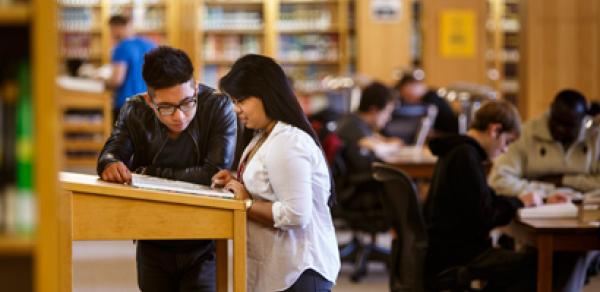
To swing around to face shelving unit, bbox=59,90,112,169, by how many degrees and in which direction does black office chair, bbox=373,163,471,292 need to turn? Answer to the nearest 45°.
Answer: approximately 135° to its left

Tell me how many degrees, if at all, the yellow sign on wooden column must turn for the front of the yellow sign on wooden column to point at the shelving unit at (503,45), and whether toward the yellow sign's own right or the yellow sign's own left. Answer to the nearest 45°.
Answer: approximately 135° to the yellow sign's own left

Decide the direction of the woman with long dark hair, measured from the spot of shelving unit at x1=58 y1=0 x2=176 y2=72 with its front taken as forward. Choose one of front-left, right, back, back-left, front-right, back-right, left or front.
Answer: front

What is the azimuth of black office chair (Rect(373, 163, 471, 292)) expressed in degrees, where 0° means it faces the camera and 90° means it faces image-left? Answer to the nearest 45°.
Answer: approximately 270°

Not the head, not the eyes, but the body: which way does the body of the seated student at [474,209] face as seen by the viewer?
to the viewer's right

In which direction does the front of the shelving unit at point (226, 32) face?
toward the camera

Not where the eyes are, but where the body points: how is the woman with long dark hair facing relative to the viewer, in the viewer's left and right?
facing to the left of the viewer

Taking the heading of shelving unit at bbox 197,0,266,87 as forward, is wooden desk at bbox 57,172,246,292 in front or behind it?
in front

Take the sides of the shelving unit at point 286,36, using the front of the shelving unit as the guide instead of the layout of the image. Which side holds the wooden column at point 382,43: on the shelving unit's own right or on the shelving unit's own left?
on the shelving unit's own left

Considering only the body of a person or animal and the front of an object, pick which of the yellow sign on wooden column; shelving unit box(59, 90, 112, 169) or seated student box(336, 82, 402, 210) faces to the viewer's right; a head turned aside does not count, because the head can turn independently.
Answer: the seated student

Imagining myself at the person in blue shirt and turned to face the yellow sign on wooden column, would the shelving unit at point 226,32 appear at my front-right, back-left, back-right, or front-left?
front-left

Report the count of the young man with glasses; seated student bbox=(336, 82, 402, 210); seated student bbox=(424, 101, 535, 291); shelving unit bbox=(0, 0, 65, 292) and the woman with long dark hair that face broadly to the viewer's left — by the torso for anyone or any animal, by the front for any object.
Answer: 1

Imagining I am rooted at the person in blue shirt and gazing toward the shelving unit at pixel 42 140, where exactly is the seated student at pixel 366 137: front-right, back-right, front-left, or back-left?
front-left

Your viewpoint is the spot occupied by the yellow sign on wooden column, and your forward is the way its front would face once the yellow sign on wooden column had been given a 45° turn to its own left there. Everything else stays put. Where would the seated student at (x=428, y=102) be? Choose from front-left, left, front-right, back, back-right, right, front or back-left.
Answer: front-right
